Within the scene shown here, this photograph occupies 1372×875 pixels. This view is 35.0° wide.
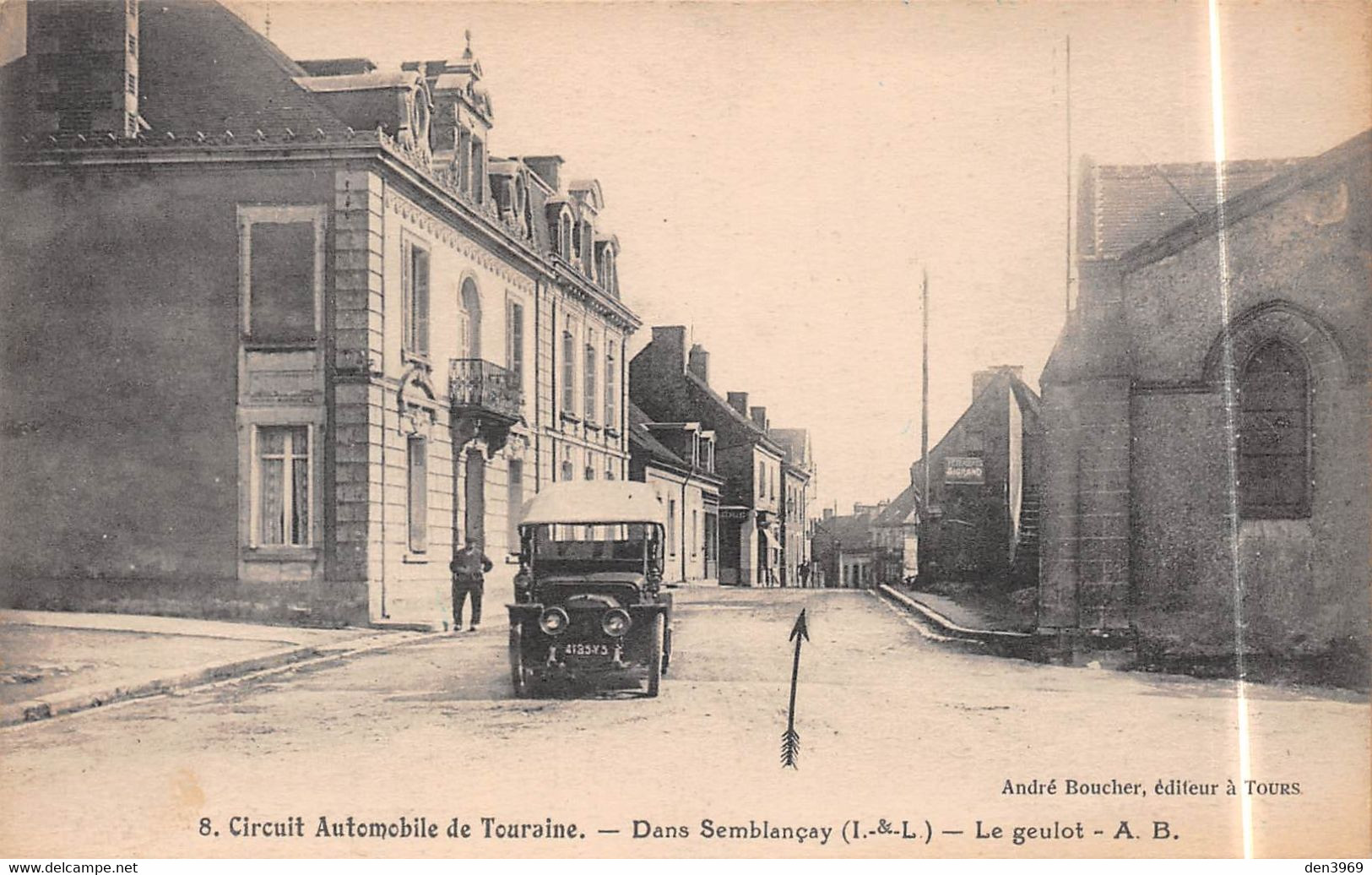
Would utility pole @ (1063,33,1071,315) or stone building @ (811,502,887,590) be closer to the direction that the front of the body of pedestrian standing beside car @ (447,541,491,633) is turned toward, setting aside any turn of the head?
the utility pole

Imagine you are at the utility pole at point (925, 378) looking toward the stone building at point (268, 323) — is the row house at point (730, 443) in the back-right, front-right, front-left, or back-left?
front-right

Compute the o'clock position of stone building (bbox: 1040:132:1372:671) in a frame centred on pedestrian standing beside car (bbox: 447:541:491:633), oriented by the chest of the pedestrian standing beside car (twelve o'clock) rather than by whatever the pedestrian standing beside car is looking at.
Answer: The stone building is roughly at 10 o'clock from the pedestrian standing beside car.

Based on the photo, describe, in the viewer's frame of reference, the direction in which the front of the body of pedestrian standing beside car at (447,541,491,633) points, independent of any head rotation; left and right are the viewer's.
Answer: facing the viewer

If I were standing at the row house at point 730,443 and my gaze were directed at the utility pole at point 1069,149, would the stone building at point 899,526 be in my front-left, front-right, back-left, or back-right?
back-left

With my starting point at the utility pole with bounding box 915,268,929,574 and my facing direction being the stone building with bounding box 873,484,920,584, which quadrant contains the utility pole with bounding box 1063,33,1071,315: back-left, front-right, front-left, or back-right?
back-right
